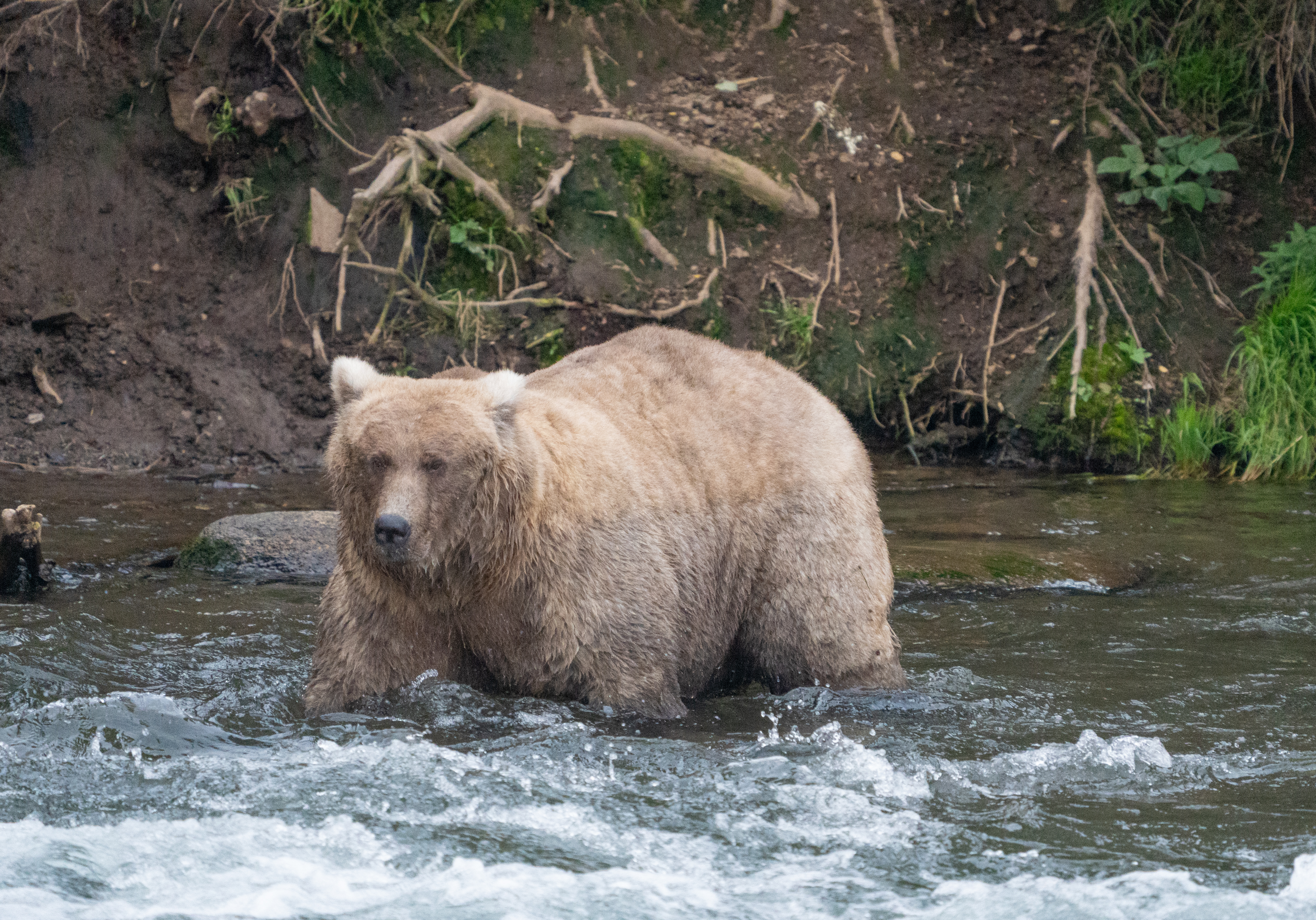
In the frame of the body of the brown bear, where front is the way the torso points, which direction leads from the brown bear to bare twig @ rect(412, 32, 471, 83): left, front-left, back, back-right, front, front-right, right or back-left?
back-right

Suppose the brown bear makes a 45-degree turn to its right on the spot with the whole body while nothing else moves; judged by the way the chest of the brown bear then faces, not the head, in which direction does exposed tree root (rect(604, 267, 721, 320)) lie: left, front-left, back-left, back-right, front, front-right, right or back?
right

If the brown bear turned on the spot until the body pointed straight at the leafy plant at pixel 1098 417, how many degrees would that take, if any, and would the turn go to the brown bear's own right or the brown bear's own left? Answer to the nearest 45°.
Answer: approximately 180°

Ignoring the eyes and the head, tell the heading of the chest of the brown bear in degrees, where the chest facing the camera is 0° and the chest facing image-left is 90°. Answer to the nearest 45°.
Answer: approximately 45°

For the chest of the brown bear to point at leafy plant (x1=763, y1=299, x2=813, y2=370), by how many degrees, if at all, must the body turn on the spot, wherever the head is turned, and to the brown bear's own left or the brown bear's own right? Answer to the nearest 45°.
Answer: approximately 135° to the brown bear's own right

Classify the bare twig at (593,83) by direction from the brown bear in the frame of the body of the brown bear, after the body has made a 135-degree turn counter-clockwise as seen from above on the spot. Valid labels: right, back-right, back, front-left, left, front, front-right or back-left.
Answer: left

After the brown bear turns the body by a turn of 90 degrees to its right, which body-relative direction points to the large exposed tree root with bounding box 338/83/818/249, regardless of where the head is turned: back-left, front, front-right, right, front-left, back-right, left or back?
front-right

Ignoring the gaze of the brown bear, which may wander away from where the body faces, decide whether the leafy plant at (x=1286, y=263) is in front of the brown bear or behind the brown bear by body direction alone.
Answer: behind

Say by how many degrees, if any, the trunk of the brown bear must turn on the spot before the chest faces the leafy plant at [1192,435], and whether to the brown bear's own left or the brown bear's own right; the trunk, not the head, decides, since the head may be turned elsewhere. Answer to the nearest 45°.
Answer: approximately 180°

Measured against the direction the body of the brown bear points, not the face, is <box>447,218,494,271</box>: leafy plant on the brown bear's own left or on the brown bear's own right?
on the brown bear's own right

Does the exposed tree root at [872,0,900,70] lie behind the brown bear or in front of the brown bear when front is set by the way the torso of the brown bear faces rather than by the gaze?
behind

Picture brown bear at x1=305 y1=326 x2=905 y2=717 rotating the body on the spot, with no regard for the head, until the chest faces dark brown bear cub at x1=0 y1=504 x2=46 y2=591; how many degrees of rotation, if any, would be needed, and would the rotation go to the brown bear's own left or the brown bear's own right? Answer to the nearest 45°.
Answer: approximately 90° to the brown bear's own right

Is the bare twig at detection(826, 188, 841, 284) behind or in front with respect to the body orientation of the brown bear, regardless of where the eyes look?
behind

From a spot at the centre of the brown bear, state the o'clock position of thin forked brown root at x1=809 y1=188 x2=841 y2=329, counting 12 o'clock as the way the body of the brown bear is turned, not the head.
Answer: The thin forked brown root is roughly at 5 o'clock from the brown bear.

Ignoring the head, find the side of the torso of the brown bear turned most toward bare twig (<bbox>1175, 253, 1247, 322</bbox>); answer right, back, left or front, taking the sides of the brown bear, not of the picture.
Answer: back
